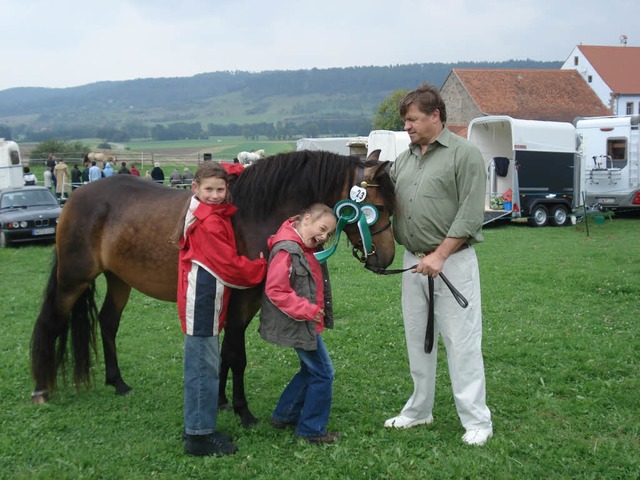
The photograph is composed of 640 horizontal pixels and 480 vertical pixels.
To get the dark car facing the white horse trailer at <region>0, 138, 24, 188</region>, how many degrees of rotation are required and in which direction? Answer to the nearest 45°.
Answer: approximately 135° to its left

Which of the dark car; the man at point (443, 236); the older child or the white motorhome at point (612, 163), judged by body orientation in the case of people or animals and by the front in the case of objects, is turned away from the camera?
the white motorhome

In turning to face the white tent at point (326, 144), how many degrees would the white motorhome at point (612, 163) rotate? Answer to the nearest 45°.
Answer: approximately 45° to its left

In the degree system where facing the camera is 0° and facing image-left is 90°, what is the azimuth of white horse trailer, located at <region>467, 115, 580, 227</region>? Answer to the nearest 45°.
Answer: approximately 225°

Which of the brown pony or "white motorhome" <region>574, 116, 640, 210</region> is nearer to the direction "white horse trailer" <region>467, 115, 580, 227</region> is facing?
the white motorhome

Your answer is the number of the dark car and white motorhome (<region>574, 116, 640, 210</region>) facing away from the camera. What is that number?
1

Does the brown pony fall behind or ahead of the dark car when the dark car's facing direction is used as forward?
ahead

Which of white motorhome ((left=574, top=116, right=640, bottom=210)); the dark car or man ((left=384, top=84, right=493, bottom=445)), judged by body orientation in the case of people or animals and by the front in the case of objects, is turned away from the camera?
the white motorhome
